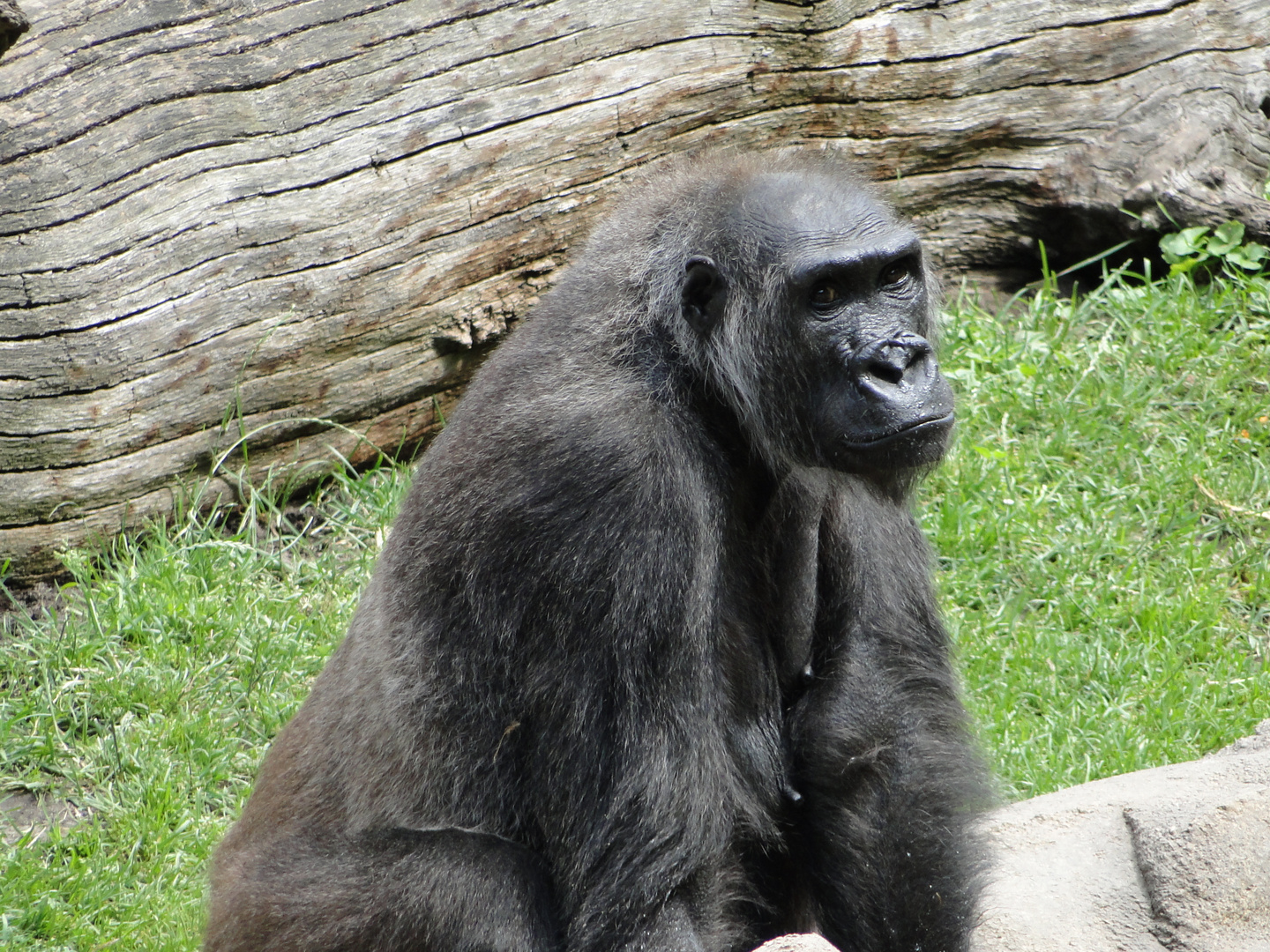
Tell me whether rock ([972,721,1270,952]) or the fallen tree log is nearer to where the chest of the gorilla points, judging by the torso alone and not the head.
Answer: the rock

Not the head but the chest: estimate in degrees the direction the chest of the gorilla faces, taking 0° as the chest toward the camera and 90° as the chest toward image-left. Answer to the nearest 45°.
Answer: approximately 315°

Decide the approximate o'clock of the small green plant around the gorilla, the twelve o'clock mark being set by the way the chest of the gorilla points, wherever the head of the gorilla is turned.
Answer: The small green plant is roughly at 9 o'clock from the gorilla.
